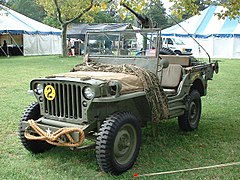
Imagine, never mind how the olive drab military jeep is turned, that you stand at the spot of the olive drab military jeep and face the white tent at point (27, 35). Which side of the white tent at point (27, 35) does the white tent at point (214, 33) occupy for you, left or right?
right

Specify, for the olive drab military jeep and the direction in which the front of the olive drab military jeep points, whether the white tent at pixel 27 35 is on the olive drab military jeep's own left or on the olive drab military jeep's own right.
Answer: on the olive drab military jeep's own right

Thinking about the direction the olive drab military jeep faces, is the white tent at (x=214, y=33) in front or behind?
behind

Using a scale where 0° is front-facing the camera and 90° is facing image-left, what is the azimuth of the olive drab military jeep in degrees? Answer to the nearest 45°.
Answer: approximately 45°
